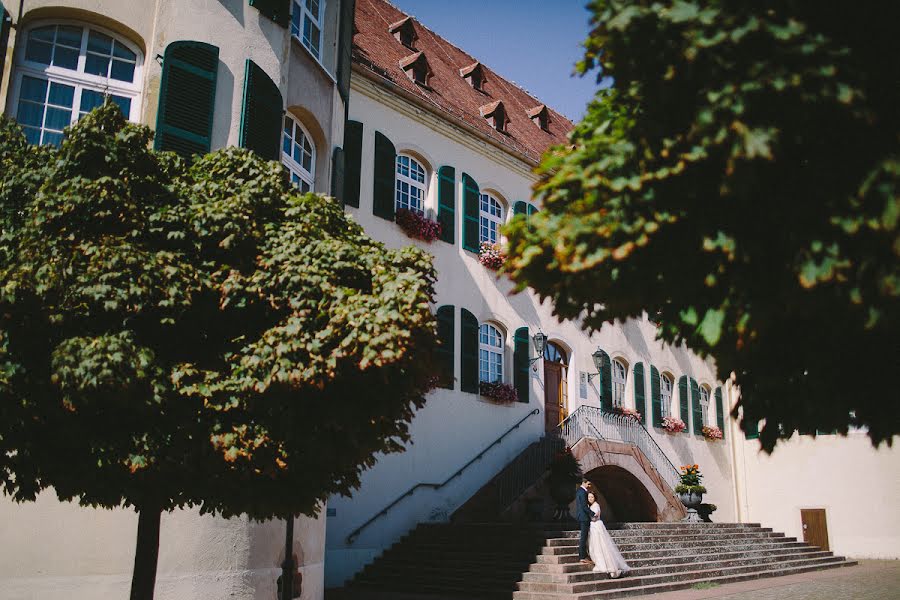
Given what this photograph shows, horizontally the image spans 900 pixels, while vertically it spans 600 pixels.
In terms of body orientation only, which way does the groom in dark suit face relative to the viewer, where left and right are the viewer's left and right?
facing to the right of the viewer

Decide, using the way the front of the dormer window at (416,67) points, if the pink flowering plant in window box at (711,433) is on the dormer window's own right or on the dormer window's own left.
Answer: on the dormer window's own left

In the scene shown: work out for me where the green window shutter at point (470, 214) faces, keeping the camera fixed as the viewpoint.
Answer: facing the viewer and to the right of the viewer

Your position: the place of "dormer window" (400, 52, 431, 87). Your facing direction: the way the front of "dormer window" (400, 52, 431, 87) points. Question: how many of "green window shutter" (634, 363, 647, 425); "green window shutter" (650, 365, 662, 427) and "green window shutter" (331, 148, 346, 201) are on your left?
2

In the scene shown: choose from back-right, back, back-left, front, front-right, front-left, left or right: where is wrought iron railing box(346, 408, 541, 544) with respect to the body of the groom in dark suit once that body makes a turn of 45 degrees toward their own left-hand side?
left

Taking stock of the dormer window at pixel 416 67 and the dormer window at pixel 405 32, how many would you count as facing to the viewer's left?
0

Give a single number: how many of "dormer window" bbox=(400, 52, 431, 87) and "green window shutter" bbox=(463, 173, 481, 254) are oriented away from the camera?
0

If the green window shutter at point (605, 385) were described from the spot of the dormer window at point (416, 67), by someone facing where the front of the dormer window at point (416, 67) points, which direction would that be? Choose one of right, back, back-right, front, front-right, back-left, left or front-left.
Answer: left

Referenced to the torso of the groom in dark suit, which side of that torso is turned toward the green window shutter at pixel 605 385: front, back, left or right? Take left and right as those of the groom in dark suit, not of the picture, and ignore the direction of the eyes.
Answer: left

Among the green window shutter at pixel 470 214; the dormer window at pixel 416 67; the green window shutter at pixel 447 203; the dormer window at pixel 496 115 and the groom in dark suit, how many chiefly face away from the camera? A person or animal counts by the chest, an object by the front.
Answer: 0

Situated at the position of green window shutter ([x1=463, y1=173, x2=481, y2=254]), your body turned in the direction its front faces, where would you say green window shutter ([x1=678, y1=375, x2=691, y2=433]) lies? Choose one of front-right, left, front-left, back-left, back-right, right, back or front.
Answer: left

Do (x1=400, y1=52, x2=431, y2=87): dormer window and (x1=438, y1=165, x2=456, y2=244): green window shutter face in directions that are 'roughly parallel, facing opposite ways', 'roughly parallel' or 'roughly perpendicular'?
roughly parallel

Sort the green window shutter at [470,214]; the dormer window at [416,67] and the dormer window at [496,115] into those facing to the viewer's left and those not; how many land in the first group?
0

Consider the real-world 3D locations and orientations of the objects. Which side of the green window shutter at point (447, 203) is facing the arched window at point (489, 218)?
left

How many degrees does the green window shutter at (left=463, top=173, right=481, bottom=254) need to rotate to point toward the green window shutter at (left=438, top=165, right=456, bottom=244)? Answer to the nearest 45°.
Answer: approximately 90° to its right

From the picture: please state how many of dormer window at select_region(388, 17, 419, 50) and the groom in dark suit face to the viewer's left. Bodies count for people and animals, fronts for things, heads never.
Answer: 0
